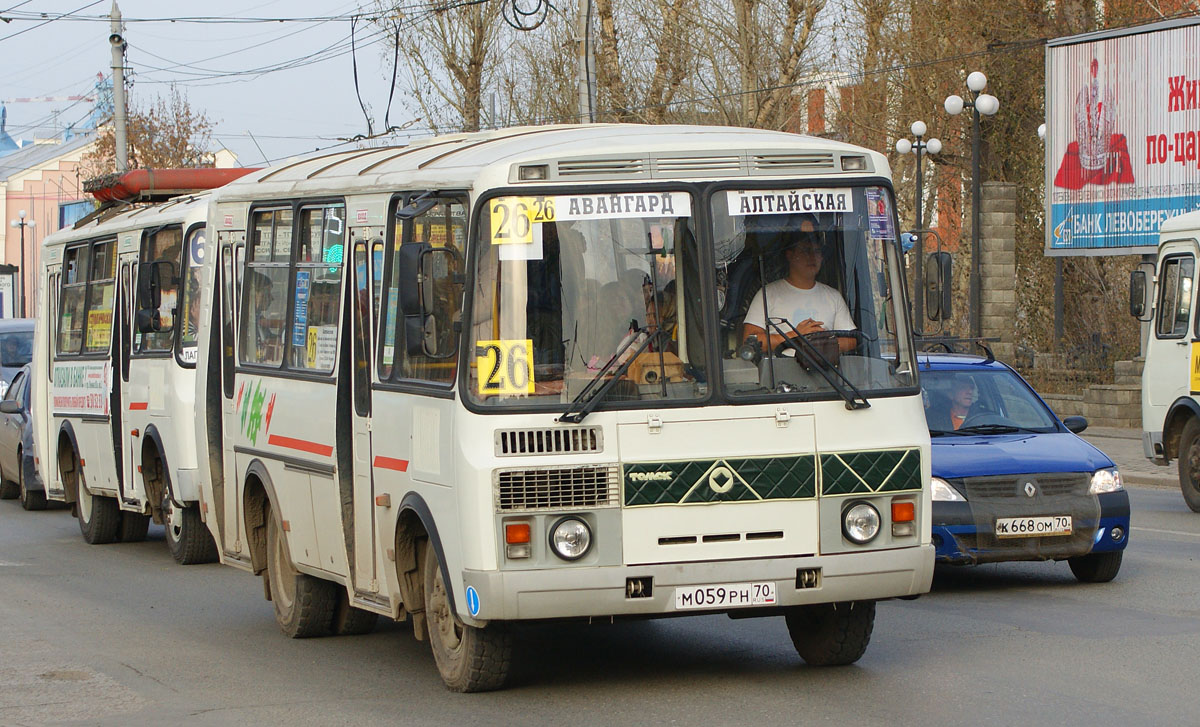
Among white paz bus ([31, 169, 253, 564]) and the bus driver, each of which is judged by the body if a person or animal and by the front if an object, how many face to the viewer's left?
0

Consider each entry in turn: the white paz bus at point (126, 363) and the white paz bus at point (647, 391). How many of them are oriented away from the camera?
0

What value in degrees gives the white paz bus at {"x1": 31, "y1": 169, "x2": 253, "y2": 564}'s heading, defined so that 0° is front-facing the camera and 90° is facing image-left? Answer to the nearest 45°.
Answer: approximately 315°

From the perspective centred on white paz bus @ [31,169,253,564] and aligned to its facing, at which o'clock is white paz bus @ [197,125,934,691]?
white paz bus @ [197,125,934,691] is roughly at 1 o'clock from white paz bus @ [31,169,253,564].

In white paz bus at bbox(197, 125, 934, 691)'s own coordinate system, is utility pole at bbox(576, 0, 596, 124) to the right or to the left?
on its left

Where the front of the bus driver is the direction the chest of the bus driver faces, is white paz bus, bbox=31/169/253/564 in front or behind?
behind

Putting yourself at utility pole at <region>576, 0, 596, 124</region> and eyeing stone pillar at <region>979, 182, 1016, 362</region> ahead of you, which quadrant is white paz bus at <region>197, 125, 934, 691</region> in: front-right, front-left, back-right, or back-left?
front-right

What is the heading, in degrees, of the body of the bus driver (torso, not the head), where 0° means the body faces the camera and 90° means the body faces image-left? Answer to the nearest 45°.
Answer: approximately 0°
